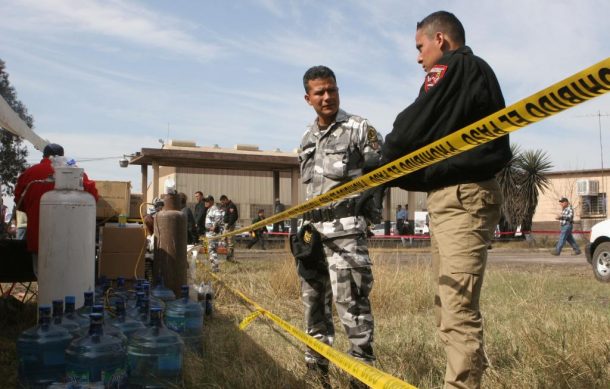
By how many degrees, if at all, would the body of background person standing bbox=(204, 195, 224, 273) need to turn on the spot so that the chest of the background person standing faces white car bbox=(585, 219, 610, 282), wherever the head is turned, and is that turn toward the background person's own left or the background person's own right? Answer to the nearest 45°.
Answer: approximately 135° to the background person's own left
